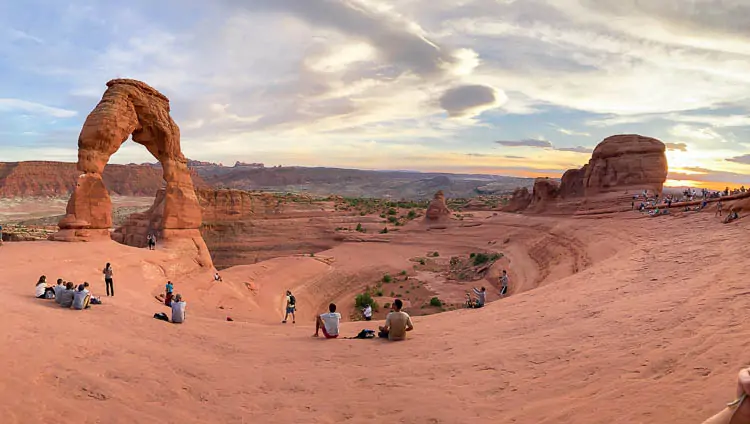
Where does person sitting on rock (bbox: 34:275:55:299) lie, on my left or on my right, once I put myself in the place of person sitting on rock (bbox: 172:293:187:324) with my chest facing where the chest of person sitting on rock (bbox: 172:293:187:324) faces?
on my left

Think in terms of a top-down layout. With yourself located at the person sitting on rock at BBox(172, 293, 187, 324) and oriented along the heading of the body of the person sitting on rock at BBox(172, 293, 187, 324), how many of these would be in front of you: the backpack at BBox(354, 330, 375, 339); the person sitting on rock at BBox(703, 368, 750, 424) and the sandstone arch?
1

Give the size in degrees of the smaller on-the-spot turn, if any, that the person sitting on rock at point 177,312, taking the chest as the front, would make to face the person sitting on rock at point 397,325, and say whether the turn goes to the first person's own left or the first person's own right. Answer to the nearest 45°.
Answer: approximately 135° to the first person's own right

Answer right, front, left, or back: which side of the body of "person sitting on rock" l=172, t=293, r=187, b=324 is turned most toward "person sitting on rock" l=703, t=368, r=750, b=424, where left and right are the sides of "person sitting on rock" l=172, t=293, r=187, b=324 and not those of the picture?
back

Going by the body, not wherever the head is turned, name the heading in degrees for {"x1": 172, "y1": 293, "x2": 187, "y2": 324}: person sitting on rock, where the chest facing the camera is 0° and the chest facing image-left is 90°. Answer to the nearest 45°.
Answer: approximately 180°

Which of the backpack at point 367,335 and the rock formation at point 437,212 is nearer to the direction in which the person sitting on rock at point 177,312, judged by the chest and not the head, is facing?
the rock formation

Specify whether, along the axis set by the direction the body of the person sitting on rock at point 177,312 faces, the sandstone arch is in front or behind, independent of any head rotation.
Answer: in front

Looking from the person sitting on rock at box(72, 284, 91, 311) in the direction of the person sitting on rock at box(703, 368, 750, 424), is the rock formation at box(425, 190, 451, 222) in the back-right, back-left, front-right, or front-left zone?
back-left

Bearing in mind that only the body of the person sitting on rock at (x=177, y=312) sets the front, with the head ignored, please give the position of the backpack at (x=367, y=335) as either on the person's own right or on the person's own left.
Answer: on the person's own right

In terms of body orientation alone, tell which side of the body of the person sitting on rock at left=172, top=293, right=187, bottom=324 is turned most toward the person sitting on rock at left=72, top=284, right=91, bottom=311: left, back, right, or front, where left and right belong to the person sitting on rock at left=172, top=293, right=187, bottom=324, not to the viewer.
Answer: left

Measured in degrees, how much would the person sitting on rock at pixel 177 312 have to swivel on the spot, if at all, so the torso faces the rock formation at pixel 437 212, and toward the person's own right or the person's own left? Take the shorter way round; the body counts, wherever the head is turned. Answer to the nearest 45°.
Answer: approximately 45° to the person's own right
